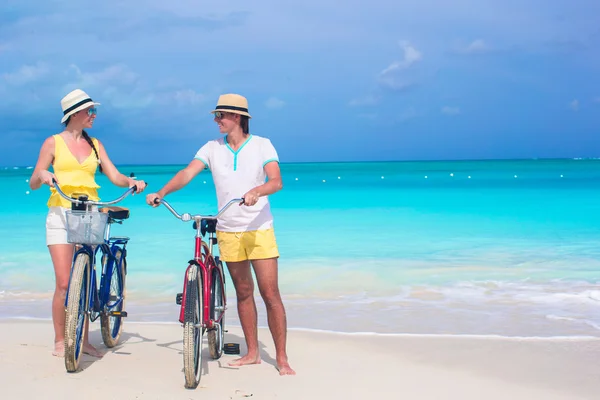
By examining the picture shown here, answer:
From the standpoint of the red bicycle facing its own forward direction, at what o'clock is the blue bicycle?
The blue bicycle is roughly at 4 o'clock from the red bicycle.

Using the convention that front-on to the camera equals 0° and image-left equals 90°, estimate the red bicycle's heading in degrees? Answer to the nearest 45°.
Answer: approximately 0°

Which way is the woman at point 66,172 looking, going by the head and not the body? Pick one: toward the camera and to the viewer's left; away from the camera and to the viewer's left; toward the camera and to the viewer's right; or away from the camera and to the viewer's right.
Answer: toward the camera and to the viewer's right

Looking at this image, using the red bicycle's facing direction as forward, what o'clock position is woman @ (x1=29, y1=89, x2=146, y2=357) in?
The woman is roughly at 4 o'clock from the red bicycle.
